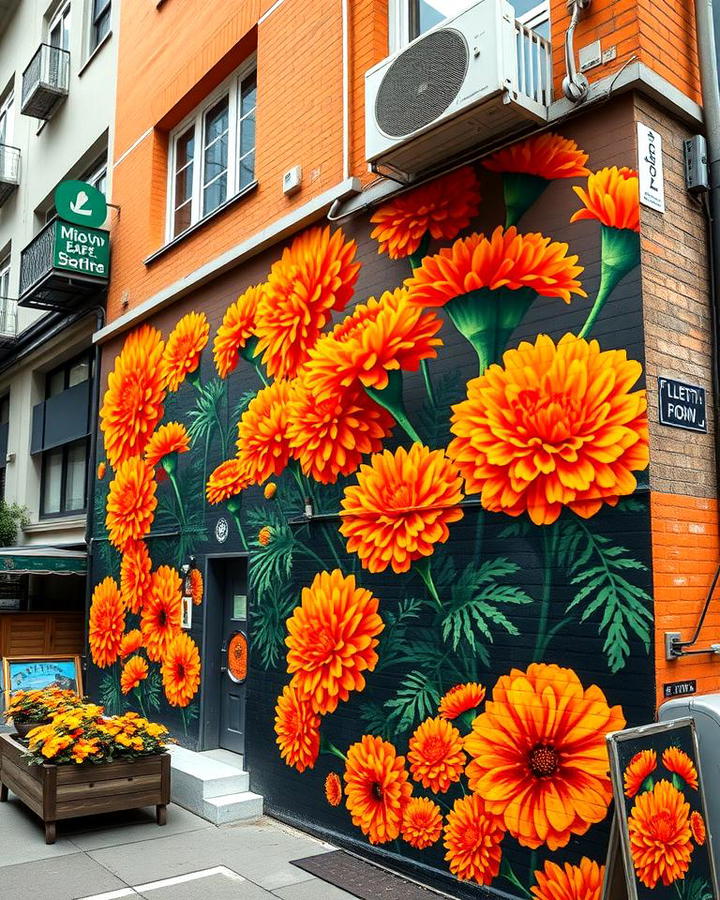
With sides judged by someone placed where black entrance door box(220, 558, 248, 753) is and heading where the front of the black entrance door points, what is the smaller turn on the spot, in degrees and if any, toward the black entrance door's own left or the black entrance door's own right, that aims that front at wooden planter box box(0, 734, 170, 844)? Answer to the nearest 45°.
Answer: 0° — it already faces it

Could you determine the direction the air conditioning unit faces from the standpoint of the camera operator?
facing the viewer and to the left of the viewer

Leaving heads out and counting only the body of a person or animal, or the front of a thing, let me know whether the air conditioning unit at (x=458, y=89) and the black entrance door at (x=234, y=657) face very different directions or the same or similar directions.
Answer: same or similar directions

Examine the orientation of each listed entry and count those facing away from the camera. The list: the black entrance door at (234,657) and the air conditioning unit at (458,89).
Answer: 0
